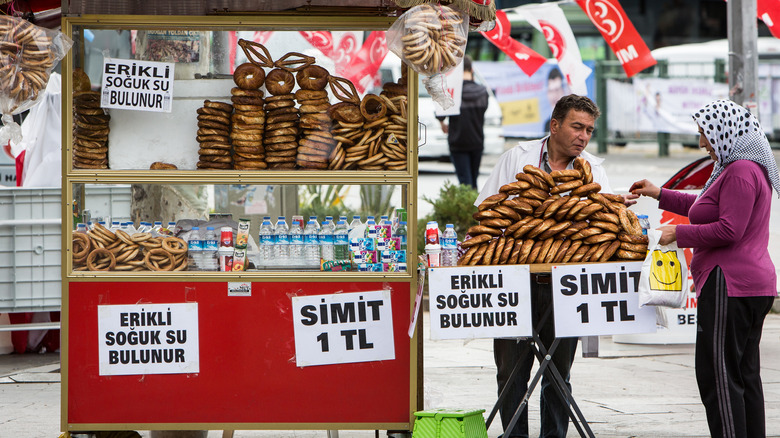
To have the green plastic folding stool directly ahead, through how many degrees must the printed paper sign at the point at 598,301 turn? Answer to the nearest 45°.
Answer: approximately 90° to its right

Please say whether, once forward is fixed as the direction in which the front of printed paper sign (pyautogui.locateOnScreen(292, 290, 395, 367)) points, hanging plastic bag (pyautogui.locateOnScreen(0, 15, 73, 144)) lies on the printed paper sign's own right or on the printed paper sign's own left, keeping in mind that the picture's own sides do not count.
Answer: on the printed paper sign's own right

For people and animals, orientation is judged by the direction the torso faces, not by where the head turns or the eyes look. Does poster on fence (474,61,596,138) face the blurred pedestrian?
yes

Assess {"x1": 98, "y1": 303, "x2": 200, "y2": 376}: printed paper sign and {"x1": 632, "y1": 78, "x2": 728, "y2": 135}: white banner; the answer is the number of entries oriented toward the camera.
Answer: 2

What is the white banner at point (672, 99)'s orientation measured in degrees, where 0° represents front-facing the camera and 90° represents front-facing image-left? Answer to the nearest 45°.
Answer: approximately 0°

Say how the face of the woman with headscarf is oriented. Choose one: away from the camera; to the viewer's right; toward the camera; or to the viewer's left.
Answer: to the viewer's left
